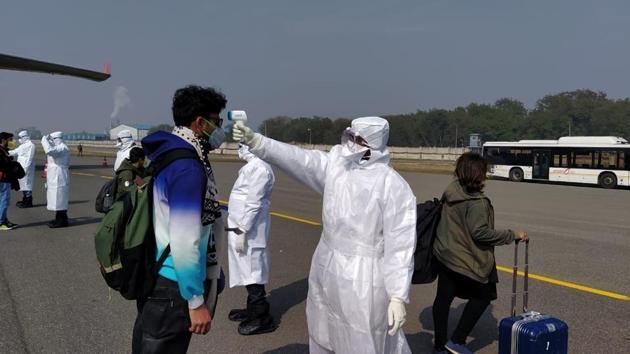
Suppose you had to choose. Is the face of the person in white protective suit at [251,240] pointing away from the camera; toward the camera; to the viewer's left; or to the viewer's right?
to the viewer's left

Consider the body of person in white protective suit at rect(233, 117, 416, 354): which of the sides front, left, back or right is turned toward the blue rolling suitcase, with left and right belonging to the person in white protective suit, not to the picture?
back

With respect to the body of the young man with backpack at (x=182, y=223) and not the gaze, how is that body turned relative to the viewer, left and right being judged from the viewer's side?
facing to the right of the viewer

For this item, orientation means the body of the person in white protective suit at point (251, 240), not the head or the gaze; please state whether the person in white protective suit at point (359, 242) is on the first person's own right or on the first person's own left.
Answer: on the first person's own left

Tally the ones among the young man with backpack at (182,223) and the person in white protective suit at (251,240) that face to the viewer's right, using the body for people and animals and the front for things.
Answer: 1

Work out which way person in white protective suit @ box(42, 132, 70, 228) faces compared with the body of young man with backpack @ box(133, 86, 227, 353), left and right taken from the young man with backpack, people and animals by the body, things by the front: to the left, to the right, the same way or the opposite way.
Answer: the opposite way

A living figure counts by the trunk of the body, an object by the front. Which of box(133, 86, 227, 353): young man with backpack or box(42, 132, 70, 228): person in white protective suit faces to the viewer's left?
the person in white protective suit

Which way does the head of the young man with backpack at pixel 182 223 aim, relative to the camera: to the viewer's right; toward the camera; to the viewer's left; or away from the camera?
to the viewer's right

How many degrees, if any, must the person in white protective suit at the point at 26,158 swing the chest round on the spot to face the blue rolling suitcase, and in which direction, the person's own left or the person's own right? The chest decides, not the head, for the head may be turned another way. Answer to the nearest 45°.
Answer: approximately 90° to the person's own left

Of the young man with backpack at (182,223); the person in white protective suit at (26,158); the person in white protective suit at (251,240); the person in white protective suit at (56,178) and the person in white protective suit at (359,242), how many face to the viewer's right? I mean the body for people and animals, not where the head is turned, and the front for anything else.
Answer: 1

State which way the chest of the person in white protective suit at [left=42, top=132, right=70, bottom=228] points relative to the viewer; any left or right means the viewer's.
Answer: facing to the left of the viewer

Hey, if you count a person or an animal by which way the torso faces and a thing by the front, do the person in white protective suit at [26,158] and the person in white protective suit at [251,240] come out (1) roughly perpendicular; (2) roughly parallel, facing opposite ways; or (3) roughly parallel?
roughly parallel
